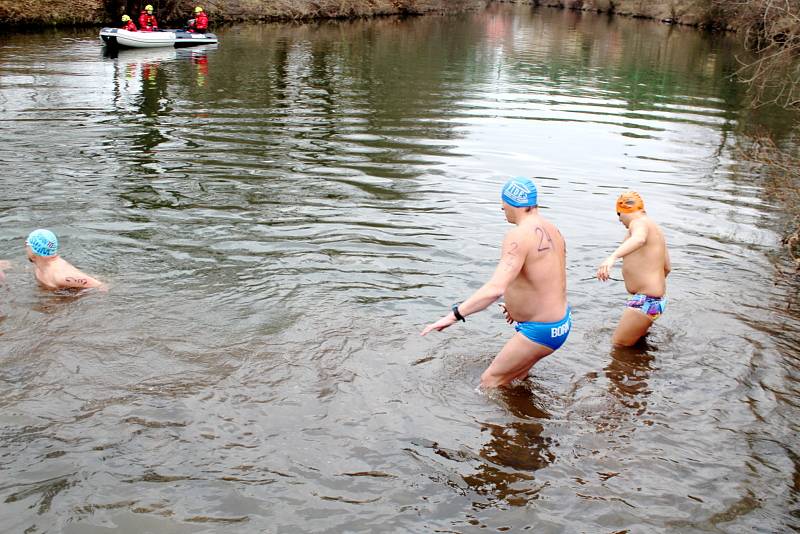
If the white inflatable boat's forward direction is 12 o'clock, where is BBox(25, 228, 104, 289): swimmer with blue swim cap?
The swimmer with blue swim cap is roughly at 9 o'clock from the white inflatable boat.

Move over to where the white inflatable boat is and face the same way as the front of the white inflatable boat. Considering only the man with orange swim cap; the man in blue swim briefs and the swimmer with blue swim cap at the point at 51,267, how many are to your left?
3

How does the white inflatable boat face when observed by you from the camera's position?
facing to the left of the viewer

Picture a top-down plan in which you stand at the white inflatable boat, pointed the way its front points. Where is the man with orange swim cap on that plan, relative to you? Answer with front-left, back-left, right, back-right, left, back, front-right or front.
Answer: left

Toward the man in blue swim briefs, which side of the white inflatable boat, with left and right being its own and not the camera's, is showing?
left

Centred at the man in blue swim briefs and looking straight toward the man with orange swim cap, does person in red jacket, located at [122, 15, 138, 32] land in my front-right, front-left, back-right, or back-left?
front-left
